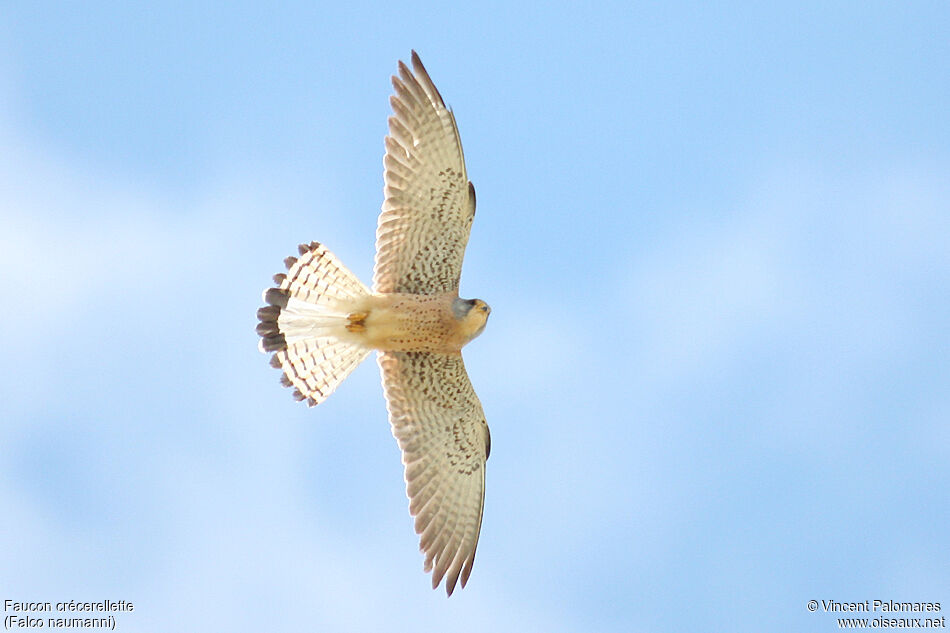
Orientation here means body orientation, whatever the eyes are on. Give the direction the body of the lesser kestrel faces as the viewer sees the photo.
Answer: to the viewer's right
